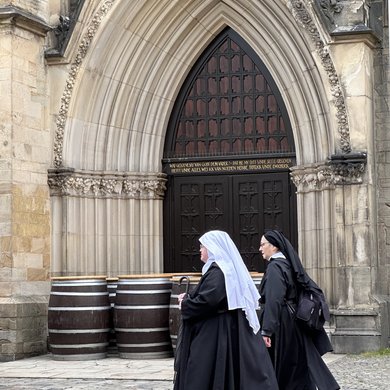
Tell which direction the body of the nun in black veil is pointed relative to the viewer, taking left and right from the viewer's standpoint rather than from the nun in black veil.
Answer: facing to the left of the viewer

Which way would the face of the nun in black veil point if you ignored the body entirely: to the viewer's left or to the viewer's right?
to the viewer's left

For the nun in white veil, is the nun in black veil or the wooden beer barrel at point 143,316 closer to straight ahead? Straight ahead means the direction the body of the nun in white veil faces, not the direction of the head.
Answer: the wooden beer barrel

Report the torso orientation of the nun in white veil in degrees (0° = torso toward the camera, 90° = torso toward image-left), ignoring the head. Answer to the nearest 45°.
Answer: approximately 90°

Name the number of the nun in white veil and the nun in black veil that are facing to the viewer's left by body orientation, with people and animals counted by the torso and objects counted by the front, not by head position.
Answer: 2

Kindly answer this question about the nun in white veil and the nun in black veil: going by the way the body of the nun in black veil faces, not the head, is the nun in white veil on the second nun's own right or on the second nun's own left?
on the second nun's own left

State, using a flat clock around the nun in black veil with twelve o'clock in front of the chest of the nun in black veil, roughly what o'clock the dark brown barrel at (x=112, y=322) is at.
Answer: The dark brown barrel is roughly at 2 o'clock from the nun in black veil.

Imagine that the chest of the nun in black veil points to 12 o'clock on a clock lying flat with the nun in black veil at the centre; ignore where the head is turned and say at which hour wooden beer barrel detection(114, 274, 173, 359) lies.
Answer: The wooden beer barrel is roughly at 2 o'clock from the nun in black veil.
